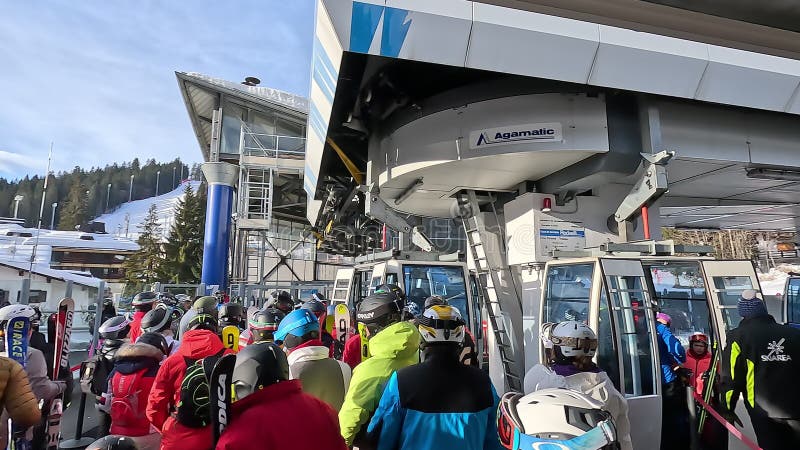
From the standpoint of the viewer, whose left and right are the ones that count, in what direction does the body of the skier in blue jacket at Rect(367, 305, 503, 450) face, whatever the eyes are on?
facing away from the viewer

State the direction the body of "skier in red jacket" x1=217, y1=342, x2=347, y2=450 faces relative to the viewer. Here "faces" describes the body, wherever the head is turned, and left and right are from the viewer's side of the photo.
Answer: facing away from the viewer and to the left of the viewer

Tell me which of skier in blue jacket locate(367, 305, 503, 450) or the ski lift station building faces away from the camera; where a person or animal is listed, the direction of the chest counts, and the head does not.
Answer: the skier in blue jacket

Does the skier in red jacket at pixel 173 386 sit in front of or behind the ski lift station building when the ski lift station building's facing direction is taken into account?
in front

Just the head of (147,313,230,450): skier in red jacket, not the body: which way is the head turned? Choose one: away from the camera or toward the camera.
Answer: away from the camera

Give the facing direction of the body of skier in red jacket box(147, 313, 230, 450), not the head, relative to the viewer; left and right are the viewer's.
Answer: facing away from the viewer and to the left of the viewer

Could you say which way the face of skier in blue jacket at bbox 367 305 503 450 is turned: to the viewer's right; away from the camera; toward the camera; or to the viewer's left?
away from the camera

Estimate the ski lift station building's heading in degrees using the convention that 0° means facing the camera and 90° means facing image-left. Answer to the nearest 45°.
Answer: approximately 45°

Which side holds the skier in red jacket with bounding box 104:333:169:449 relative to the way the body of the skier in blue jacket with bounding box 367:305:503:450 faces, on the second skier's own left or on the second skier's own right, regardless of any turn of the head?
on the second skier's own left
